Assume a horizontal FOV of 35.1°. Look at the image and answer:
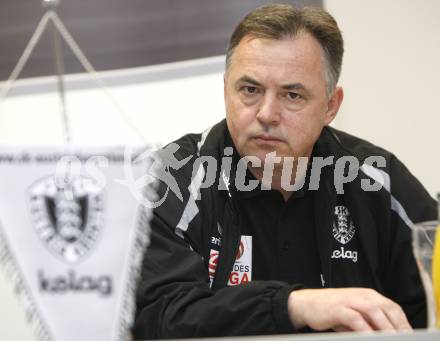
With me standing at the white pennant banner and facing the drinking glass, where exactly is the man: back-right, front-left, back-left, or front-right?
front-left

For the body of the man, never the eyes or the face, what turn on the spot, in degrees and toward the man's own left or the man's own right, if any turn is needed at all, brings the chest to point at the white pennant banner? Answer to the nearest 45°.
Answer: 0° — they already face it

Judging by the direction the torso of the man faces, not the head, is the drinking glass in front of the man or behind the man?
in front

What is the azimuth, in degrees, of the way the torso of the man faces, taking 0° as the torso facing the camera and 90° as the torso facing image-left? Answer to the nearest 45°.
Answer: approximately 0°

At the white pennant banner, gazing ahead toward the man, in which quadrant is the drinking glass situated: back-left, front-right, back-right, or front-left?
front-right
